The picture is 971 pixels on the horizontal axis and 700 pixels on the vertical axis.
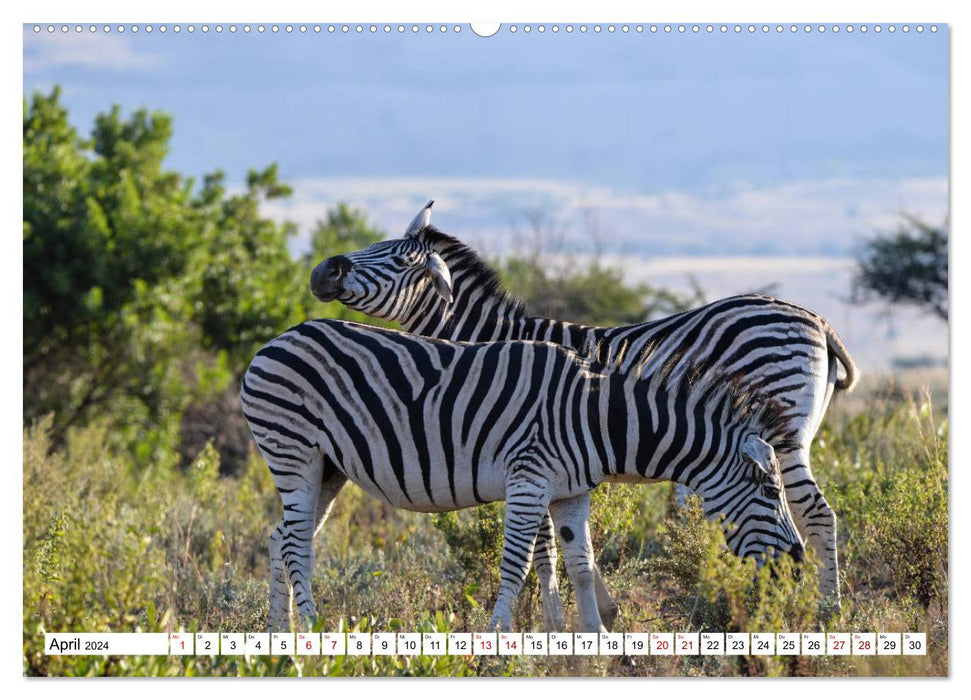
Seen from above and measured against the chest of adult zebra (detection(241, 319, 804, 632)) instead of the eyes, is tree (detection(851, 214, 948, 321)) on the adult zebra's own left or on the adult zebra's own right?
on the adult zebra's own left

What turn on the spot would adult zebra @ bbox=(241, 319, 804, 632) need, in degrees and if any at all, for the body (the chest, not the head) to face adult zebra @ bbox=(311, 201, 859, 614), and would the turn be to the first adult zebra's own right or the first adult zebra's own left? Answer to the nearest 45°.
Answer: approximately 45° to the first adult zebra's own left

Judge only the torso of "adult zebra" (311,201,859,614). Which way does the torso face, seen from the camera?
to the viewer's left

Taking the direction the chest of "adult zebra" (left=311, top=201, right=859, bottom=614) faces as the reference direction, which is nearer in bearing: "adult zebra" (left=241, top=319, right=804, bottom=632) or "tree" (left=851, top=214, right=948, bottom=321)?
the adult zebra

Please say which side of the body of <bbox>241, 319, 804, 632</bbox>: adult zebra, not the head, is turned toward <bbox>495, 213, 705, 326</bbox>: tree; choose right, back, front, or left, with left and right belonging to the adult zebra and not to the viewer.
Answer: left

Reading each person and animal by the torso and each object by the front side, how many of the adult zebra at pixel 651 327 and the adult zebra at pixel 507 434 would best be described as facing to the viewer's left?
1

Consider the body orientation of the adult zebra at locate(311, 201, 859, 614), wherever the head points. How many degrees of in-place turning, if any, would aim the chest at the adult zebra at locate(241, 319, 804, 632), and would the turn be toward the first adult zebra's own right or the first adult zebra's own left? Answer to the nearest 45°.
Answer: approximately 45° to the first adult zebra's own left

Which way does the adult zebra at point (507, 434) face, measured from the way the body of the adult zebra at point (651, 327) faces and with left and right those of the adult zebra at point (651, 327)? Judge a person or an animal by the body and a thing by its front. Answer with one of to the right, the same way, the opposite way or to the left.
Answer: the opposite way

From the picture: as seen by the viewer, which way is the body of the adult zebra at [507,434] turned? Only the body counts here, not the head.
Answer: to the viewer's right

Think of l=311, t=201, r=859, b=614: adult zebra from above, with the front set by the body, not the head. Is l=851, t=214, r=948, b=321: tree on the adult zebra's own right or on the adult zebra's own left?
on the adult zebra's own right

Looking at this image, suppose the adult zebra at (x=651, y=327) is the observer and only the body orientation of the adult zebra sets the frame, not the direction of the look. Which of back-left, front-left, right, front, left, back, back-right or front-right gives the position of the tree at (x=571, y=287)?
right
